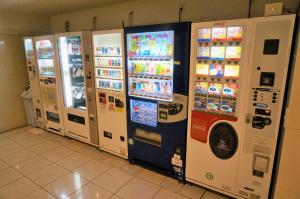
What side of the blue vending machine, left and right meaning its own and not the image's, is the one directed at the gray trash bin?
right

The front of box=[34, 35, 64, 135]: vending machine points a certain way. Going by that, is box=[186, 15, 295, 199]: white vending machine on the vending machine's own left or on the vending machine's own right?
on the vending machine's own left

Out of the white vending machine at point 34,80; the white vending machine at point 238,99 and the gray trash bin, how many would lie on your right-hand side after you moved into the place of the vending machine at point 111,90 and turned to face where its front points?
2

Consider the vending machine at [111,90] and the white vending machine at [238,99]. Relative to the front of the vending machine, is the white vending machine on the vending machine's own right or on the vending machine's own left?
on the vending machine's own left

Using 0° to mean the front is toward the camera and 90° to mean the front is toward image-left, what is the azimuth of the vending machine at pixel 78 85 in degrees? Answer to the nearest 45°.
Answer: approximately 45°

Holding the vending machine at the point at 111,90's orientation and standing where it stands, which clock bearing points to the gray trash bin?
The gray trash bin is roughly at 3 o'clock from the vending machine.

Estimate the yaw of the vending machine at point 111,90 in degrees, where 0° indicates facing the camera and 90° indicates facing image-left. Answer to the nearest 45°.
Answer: approximately 45°

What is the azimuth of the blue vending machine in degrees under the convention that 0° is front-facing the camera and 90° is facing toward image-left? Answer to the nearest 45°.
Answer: approximately 45°
